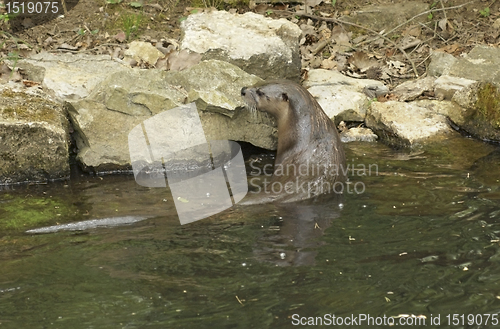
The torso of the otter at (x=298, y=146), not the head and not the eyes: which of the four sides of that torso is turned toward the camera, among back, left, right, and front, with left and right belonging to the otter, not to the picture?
left

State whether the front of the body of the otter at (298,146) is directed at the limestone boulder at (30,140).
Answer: yes

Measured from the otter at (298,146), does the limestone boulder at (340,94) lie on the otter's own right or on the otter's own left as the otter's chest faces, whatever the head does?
on the otter's own right

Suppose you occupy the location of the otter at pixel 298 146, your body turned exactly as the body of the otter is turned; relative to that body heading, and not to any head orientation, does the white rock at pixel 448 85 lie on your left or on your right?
on your right

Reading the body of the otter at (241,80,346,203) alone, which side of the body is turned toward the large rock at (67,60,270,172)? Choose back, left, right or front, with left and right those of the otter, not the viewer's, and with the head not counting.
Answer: front

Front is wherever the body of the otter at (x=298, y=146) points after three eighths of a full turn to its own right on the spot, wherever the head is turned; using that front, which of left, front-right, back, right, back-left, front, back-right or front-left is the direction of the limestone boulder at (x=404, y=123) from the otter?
front
